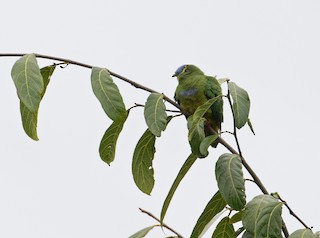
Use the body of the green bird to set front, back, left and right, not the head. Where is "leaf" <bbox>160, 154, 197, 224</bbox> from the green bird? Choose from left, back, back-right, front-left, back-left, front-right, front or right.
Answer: front-left

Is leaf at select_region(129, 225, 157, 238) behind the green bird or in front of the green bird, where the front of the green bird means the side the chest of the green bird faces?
in front
